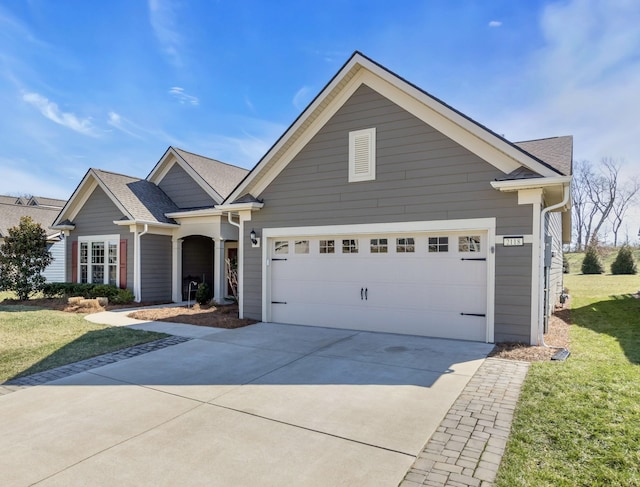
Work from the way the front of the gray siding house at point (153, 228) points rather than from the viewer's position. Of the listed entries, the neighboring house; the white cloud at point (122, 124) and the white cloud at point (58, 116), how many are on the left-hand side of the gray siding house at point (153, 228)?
0

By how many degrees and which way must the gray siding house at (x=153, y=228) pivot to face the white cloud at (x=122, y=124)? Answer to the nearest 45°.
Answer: approximately 135° to its right

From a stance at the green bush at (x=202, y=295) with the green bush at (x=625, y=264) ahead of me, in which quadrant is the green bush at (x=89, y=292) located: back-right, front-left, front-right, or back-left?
back-left
